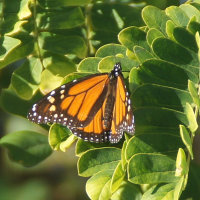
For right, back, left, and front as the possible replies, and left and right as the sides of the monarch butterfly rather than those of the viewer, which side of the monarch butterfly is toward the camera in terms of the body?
back
